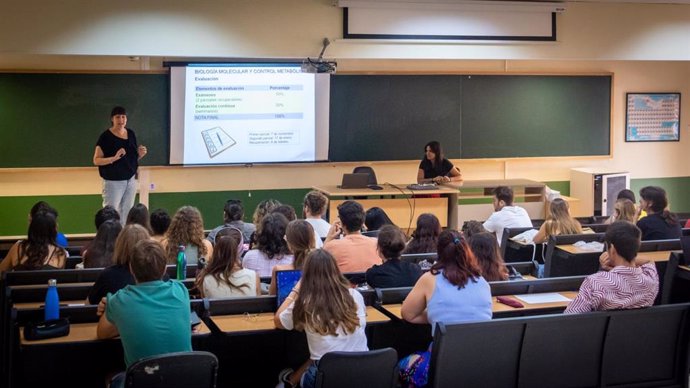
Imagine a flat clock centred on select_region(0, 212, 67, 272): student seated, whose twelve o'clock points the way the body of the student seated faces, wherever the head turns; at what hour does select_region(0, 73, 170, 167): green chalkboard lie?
The green chalkboard is roughly at 12 o'clock from the student seated.

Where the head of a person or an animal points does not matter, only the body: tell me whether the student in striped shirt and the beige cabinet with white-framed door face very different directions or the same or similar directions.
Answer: very different directions

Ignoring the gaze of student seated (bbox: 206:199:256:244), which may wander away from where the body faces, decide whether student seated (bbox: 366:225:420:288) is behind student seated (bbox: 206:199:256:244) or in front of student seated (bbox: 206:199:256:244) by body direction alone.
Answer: behind

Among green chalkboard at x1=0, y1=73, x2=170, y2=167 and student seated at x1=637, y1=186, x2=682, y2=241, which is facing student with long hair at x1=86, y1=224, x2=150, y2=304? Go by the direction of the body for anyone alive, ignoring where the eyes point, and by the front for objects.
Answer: the green chalkboard

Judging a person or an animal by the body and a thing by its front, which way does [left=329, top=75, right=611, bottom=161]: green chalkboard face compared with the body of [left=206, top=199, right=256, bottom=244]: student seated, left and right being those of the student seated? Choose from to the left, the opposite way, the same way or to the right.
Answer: the opposite way

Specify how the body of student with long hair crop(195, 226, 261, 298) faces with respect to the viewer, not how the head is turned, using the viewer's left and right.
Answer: facing away from the viewer

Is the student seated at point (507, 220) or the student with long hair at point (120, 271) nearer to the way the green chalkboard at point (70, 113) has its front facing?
the student with long hair

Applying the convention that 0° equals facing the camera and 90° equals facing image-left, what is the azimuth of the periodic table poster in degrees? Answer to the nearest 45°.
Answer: approximately 0°

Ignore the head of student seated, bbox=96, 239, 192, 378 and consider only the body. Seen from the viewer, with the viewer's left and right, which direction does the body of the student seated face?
facing away from the viewer

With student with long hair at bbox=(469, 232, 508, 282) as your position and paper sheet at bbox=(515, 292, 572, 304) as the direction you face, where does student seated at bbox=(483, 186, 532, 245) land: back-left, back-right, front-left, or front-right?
back-left
